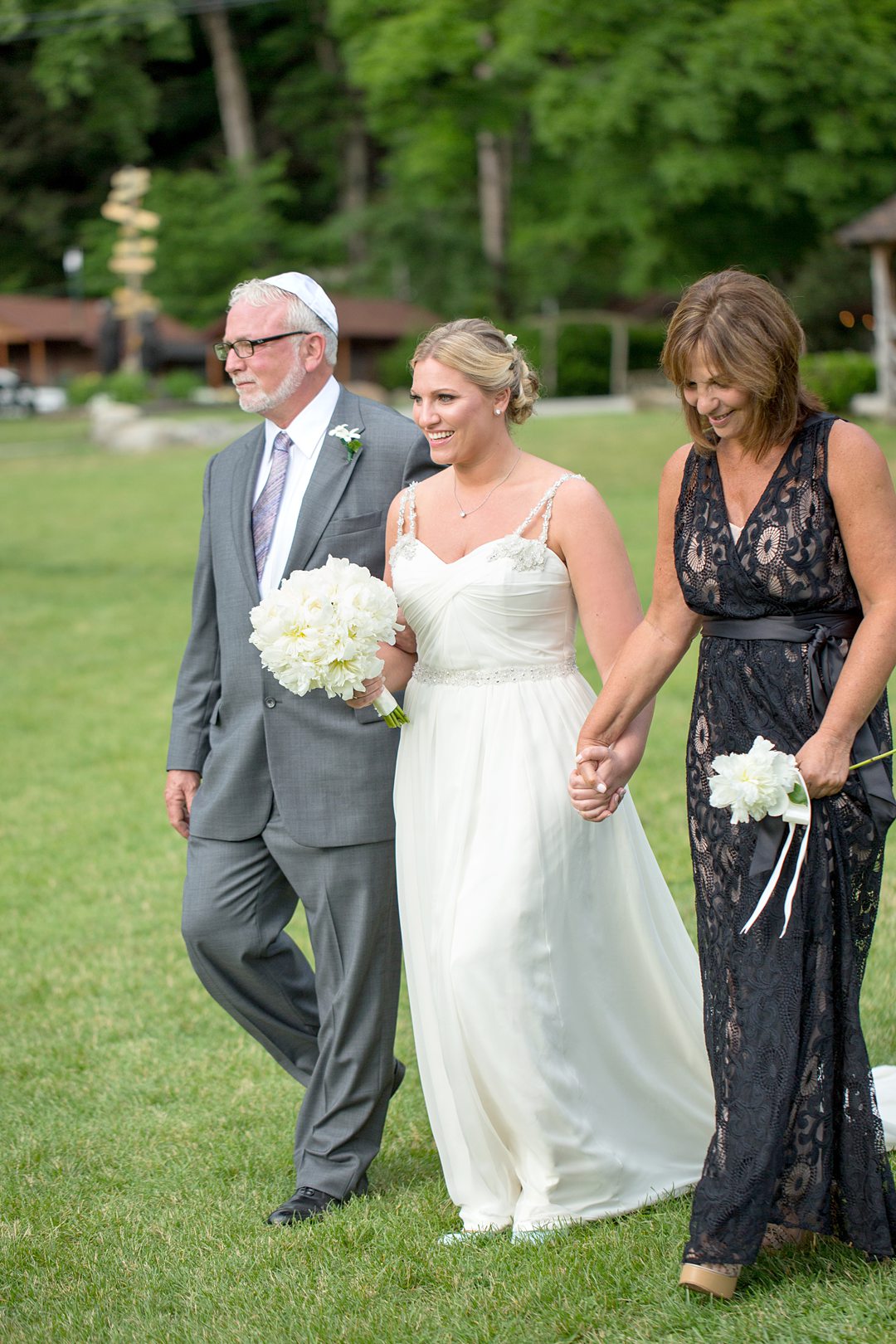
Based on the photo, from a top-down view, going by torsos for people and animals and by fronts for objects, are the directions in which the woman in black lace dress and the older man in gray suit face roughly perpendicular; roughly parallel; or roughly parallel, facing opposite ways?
roughly parallel

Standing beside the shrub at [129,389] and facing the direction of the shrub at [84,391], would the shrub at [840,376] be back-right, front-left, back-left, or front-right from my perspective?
back-right

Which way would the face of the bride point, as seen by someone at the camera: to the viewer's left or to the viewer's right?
to the viewer's left

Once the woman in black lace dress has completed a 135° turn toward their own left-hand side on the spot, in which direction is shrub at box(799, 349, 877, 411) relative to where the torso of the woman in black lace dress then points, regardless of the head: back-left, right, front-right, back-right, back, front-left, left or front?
left

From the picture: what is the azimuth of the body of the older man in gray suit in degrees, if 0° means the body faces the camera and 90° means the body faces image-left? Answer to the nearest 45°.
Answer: approximately 45°

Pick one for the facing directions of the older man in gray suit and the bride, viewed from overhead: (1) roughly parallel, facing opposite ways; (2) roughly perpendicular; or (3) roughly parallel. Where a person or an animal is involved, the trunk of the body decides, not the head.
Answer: roughly parallel

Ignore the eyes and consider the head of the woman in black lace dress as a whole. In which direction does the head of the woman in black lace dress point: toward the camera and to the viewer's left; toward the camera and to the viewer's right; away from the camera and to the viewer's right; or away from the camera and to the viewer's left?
toward the camera and to the viewer's left

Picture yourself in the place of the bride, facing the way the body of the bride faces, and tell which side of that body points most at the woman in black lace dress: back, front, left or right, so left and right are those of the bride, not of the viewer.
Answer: left

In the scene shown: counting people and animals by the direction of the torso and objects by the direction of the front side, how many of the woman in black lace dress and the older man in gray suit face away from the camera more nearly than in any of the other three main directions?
0

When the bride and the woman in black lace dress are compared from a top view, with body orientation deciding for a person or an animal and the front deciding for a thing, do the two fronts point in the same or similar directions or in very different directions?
same or similar directions

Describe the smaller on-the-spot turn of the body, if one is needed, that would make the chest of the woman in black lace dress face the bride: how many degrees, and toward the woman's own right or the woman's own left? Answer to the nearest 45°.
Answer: approximately 90° to the woman's own right

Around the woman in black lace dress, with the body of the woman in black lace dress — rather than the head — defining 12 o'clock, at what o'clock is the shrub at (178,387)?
The shrub is roughly at 4 o'clock from the woman in black lace dress.

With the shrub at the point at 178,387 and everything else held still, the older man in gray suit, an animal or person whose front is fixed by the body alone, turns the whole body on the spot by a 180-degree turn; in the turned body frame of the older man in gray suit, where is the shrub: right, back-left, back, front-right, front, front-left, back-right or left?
front-left

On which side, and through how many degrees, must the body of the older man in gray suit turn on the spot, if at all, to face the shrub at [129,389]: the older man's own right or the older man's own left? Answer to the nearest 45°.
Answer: approximately 135° to the older man's own right
